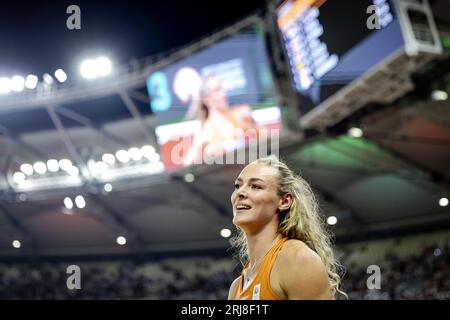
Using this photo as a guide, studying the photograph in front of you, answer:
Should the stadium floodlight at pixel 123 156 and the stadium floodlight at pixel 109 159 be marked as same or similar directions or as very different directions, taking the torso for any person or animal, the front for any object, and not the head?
same or similar directions

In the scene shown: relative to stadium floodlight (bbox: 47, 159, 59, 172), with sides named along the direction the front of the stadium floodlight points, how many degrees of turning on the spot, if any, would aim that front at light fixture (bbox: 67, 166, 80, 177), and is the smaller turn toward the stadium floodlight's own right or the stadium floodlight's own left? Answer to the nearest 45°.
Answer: approximately 45° to the stadium floodlight's own left

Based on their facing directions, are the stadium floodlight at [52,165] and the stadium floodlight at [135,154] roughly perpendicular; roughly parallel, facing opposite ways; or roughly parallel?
roughly parallel

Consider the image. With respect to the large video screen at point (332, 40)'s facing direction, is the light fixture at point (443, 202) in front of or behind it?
behind

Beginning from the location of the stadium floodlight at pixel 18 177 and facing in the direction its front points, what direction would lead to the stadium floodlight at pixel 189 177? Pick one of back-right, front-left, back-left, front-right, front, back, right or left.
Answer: front-left

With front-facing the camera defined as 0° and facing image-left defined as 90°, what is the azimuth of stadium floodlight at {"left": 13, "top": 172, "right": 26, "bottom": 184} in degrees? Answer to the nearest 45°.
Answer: approximately 0°

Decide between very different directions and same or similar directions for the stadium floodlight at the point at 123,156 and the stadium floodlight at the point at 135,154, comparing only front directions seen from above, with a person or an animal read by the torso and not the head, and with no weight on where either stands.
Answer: same or similar directions

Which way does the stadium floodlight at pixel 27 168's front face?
toward the camera

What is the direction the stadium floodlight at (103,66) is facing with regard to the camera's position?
facing the viewer

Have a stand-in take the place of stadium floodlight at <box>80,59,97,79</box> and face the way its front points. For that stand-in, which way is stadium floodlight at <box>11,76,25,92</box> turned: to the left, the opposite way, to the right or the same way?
the same way

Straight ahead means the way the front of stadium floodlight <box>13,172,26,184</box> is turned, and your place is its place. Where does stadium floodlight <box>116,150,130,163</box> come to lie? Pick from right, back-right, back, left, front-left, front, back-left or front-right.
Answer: front-left

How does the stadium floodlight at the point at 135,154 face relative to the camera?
toward the camera

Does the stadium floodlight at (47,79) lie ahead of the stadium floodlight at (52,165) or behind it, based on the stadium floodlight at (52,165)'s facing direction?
ahead

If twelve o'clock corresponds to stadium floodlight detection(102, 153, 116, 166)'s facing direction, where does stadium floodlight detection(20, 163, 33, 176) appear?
stadium floodlight detection(20, 163, 33, 176) is roughly at 4 o'clock from stadium floodlight detection(102, 153, 116, 166).
